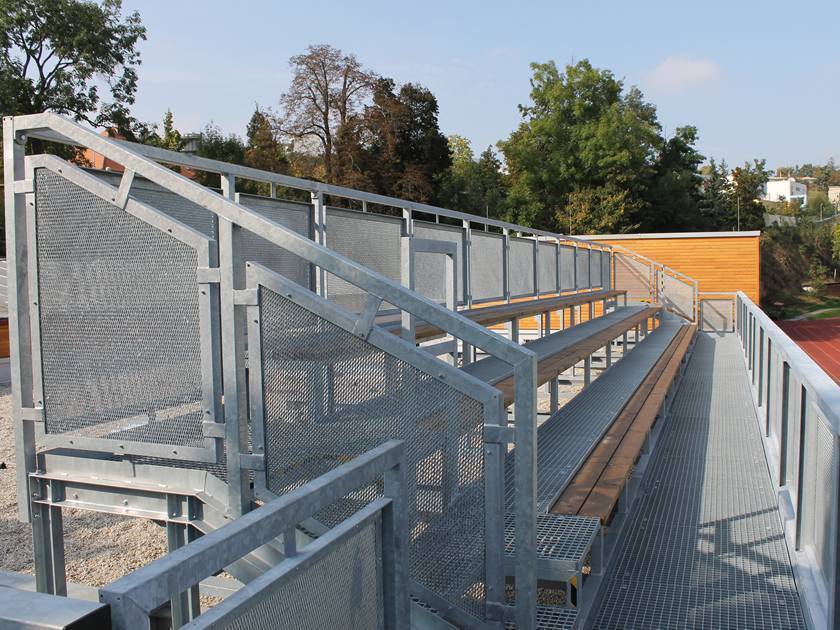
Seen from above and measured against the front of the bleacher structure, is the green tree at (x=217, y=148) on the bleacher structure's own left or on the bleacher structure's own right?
on the bleacher structure's own left

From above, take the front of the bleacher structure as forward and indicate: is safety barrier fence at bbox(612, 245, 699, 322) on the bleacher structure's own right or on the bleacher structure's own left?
on the bleacher structure's own left

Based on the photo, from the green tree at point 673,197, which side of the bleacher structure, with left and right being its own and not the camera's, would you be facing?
left

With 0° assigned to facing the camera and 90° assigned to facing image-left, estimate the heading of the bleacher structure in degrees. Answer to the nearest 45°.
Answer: approximately 270°

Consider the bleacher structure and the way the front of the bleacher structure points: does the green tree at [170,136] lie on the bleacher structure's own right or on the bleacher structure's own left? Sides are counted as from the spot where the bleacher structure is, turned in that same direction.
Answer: on the bleacher structure's own left

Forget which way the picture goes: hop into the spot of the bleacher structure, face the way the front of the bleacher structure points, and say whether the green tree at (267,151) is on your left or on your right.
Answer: on your left

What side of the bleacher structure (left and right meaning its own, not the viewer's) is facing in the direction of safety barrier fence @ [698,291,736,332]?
left
